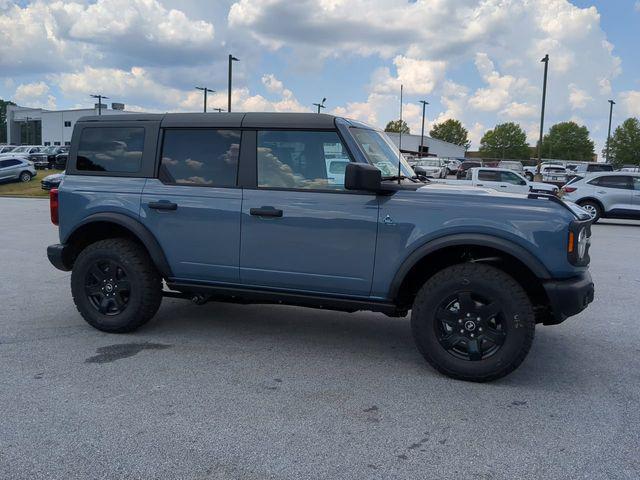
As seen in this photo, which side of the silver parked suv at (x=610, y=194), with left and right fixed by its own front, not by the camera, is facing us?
right

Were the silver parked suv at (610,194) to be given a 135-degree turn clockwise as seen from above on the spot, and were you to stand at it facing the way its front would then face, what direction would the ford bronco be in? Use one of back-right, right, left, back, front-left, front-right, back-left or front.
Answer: front-left

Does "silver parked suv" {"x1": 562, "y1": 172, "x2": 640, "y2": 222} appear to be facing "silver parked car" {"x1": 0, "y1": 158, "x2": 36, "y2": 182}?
no
